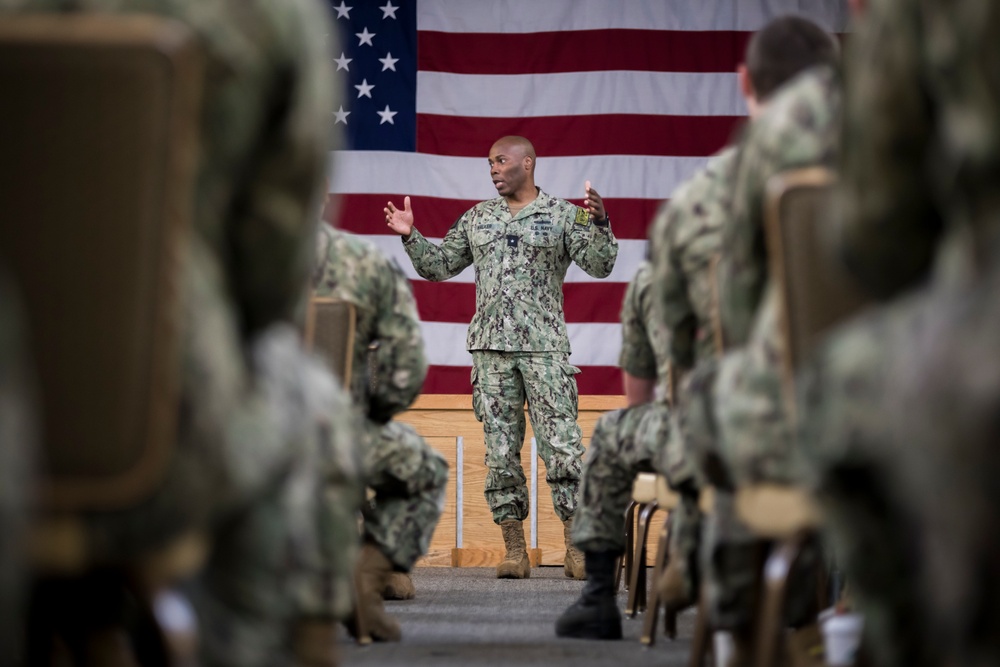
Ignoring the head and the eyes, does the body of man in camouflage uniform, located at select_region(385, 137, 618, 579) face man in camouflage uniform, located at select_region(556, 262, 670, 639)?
yes

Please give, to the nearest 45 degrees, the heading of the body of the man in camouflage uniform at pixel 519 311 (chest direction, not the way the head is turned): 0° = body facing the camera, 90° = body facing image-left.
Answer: approximately 0°

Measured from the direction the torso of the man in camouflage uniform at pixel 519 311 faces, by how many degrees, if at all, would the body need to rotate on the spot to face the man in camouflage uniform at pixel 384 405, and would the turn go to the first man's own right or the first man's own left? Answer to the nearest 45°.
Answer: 0° — they already face them

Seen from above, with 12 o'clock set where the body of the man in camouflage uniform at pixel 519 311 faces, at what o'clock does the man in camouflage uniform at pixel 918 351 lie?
the man in camouflage uniform at pixel 918 351 is roughly at 12 o'clock from the man in camouflage uniform at pixel 519 311.
